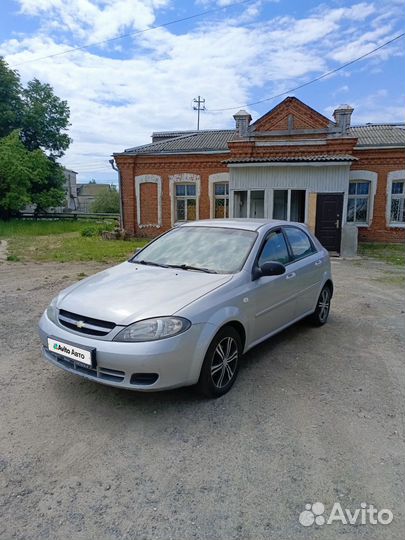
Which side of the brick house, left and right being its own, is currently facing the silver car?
front

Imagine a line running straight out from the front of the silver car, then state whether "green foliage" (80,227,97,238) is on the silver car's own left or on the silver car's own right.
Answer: on the silver car's own right

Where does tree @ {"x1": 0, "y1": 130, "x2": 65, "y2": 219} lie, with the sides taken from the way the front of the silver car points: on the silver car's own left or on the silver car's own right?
on the silver car's own right

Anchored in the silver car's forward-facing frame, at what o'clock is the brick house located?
The brick house is roughly at 5 o'clock from the silver car.

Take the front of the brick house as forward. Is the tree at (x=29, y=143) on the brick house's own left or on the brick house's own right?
on the brick house's own right

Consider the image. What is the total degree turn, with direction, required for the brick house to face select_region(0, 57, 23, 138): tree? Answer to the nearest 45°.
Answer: approximately 135° to its right

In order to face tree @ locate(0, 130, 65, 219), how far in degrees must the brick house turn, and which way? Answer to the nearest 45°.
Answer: approximately 135° to its right

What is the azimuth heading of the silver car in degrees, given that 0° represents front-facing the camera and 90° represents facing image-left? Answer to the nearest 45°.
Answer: approximately 45°

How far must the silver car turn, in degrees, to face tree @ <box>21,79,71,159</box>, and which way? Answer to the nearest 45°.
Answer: approximately 135° to its right

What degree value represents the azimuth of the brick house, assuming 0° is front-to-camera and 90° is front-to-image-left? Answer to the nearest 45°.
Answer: approximately 0°

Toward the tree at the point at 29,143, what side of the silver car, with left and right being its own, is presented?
right

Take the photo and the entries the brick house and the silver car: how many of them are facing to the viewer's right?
0
